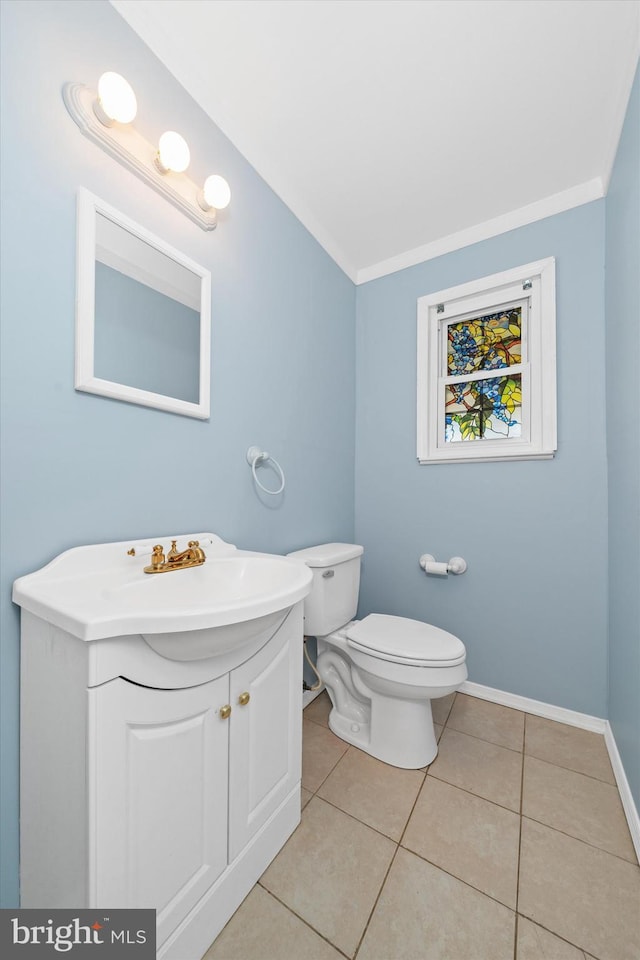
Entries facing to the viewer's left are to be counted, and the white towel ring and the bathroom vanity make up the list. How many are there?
0

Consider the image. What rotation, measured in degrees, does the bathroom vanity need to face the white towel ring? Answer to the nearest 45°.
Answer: approximately 90° to its left

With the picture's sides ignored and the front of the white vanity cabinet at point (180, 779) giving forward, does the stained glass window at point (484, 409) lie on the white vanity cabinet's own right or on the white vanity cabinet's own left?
on the white vanity cabinet's own left

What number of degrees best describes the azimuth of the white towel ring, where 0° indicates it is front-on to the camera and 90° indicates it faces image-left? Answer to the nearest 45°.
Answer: approximately 315°

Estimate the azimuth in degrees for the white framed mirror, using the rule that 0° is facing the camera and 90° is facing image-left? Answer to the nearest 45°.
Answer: approximately 315°

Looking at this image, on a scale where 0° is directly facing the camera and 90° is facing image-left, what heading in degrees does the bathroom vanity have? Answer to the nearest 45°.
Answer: approximately 315°

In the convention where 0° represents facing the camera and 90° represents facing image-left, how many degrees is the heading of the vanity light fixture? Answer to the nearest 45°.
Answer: approximately 315°

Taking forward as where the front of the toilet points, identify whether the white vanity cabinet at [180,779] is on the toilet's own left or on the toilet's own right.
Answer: on the toilet's own right

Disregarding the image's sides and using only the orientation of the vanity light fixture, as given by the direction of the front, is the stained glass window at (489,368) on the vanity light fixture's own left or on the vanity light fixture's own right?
on the vanity light fixture's own left
